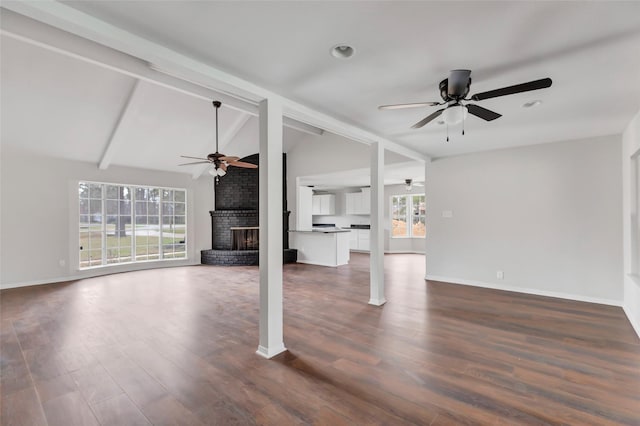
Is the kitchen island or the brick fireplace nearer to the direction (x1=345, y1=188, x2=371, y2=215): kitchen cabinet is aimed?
the kitchen island

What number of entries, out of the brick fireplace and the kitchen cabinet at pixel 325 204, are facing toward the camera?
2

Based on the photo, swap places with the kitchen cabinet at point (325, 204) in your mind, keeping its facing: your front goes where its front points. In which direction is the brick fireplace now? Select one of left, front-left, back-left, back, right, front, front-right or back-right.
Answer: front-right

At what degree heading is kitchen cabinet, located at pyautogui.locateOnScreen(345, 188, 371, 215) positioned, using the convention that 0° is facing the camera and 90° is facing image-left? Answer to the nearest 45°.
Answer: approximately 0°

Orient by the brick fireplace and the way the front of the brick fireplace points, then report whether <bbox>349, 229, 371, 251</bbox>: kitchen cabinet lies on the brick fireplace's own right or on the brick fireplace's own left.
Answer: on the brick fireplace's own left

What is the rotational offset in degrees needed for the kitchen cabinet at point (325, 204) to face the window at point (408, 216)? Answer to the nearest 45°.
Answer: approximately 90° to its left

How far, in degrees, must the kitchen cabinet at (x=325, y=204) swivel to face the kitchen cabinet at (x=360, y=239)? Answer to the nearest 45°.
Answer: approximately 45° to its left

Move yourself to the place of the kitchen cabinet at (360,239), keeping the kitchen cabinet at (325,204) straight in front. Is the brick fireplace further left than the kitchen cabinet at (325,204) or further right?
left

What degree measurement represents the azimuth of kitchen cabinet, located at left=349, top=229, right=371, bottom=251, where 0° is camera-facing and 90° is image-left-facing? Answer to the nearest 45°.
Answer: approximately 0°

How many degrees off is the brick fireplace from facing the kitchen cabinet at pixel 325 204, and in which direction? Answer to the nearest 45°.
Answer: approximately 135° to its left

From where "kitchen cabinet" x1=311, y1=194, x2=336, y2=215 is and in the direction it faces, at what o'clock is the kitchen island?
The kitchen island is roughly at 12 o'clock from the kitchen cabinet.
